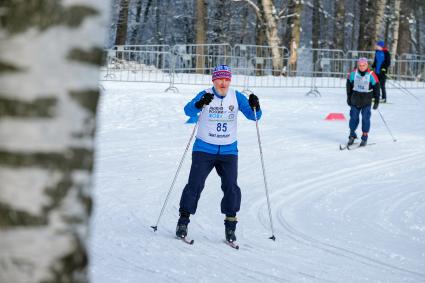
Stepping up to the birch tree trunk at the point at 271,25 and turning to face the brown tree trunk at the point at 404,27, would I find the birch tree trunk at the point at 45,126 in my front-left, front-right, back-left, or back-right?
back-right

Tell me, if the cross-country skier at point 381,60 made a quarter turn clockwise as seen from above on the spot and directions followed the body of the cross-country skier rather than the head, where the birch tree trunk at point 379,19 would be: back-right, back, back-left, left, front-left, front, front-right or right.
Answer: front-right

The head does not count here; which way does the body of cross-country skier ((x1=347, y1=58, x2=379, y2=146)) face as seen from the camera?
toward the camera

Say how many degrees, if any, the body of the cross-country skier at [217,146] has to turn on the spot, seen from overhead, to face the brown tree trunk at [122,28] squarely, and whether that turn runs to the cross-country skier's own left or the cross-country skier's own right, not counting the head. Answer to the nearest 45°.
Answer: approximately 180°

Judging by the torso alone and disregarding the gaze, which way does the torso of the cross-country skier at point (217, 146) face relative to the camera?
toward the camera

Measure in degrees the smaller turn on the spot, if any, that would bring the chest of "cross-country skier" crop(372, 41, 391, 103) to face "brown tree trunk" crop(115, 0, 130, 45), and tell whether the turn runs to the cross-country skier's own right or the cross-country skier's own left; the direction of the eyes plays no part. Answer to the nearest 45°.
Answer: approximately 90° to the cross-country skier's own right

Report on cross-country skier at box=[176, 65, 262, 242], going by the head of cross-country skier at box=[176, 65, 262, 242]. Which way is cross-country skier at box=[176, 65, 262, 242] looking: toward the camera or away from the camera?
toward the camera

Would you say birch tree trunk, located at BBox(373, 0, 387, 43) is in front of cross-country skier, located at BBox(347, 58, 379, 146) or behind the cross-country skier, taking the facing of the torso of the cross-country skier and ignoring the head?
behind

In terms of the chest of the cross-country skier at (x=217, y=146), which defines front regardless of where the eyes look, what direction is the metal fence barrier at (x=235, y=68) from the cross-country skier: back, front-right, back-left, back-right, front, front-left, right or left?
back

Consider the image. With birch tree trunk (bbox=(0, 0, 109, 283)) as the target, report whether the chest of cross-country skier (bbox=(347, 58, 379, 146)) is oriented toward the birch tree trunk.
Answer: yes

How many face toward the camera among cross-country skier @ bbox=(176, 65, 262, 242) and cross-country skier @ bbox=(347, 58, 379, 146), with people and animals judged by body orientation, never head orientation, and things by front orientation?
2

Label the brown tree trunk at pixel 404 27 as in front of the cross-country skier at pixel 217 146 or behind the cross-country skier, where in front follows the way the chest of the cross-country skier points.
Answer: behind

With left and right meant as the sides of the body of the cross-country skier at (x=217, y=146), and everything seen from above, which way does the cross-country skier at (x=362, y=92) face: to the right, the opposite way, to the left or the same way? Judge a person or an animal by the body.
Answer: the same way

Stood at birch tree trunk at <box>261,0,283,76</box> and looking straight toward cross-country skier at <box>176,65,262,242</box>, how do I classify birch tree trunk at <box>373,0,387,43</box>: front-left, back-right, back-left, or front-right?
back-left

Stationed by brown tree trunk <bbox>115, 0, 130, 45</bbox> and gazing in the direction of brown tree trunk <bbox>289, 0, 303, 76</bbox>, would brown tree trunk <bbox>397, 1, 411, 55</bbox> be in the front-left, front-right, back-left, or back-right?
front-left
